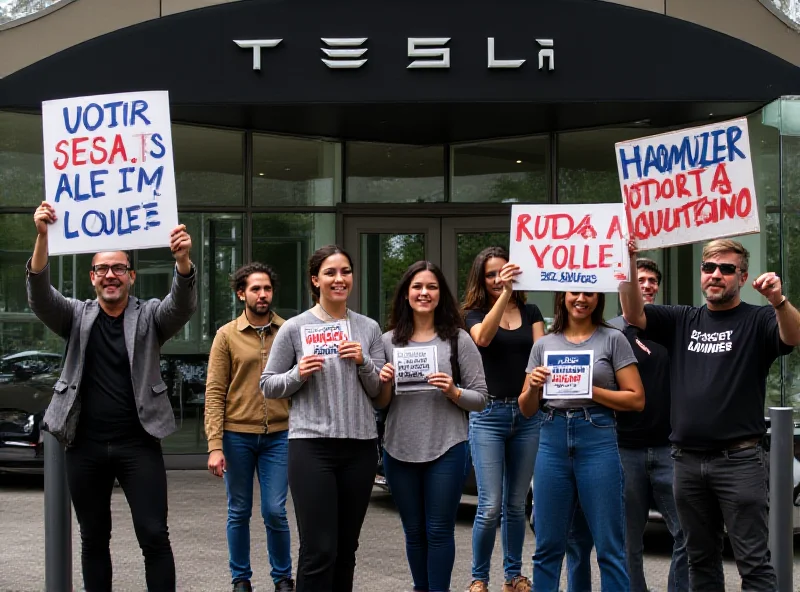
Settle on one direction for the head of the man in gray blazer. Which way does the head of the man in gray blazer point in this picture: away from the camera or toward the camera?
toward the camera

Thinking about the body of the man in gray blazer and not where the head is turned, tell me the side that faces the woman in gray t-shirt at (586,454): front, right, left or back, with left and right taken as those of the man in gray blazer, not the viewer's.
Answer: left

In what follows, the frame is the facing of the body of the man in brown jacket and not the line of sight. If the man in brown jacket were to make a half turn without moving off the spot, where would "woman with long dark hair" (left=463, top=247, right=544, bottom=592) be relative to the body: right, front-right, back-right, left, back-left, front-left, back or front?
back-right

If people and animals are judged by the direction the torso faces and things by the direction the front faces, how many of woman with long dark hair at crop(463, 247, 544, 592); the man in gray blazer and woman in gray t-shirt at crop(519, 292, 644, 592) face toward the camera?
3

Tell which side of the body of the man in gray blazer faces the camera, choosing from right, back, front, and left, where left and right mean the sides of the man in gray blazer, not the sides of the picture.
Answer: front

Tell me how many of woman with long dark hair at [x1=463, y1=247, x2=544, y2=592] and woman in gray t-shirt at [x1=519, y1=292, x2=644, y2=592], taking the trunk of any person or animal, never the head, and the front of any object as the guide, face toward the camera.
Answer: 2

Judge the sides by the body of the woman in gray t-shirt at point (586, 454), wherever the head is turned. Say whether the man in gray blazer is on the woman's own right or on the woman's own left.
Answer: on the woman's own right

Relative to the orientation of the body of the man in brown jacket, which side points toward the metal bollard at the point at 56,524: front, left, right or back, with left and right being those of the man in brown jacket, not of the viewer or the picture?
right

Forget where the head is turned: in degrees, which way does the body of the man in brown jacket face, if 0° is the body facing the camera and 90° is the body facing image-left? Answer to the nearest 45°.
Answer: approximately 315°

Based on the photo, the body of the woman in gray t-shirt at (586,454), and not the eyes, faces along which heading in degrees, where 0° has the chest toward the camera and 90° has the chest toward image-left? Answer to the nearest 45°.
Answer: approximately 0°

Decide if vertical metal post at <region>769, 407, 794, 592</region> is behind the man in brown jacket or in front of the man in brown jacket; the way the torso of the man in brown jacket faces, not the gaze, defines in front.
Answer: in front

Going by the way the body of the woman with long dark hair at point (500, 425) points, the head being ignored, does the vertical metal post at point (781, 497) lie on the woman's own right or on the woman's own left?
on the woman's own left

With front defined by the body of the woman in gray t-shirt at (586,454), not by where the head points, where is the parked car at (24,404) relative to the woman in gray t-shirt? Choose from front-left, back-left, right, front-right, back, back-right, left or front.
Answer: back-right

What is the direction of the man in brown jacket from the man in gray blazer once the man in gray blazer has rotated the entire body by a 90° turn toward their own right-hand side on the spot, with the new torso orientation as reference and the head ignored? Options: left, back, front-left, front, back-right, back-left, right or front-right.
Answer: back-right
